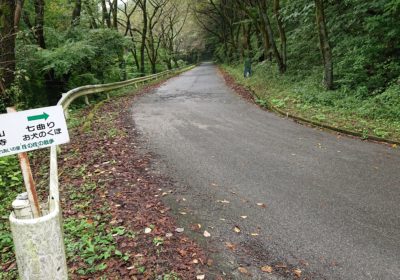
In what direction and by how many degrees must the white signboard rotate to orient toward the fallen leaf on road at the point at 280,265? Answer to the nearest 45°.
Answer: approximately 90° to its left

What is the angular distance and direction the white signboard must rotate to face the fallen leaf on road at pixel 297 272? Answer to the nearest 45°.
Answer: approximately 90° to its left

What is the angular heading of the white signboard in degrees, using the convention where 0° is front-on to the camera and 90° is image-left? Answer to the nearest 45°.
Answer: approximately 0°

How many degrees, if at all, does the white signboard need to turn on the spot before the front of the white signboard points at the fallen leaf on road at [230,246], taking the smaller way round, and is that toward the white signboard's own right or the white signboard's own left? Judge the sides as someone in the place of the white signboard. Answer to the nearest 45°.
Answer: approximately 90° to the white signboard's own left

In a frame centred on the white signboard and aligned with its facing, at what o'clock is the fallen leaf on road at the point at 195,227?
The fallen leaf on road is roughly at 8 o'clock from the white signboard.

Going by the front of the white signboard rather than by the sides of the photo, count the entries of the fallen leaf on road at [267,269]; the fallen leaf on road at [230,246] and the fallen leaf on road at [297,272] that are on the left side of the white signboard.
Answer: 3

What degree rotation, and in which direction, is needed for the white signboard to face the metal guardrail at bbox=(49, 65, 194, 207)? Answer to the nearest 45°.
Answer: approximately 180°

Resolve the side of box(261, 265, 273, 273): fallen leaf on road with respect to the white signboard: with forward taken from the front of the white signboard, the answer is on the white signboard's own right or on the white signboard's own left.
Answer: on the white signboard's own left

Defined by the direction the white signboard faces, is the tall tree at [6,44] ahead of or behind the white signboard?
behind
